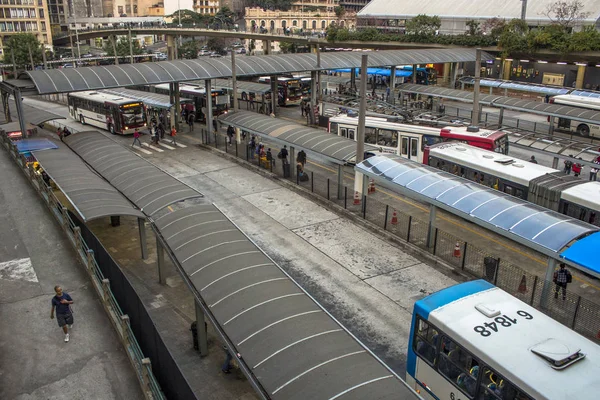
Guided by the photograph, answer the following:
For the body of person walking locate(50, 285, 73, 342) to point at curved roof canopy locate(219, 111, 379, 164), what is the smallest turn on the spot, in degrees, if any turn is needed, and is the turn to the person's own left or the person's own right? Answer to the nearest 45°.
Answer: approximately 135° to the person's own left

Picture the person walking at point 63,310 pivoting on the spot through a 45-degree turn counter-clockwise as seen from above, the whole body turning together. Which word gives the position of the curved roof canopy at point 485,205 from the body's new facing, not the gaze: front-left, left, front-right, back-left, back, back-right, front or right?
front-left

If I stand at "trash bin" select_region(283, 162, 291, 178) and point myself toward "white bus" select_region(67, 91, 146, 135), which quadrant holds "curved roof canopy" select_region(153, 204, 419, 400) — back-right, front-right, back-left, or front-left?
back-left

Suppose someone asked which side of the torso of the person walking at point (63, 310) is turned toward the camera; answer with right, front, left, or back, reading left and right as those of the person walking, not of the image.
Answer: front

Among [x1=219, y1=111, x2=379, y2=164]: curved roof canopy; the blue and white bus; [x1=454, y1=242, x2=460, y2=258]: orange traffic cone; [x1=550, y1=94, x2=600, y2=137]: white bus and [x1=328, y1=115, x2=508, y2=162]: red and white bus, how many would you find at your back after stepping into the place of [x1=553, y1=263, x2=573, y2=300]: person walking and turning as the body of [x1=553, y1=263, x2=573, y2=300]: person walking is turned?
1

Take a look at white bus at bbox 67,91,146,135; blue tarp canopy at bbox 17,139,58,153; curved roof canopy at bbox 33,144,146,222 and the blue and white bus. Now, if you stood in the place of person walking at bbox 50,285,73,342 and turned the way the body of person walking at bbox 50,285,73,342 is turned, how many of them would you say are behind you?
3

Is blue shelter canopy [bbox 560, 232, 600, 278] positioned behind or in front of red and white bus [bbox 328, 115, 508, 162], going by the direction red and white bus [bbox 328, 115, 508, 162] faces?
in front

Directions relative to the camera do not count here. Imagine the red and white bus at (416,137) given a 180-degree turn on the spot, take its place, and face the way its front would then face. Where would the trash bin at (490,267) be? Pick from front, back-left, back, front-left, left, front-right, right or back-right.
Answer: back-left

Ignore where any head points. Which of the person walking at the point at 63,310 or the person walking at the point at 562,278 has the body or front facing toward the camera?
the person walking at the point at 63,310

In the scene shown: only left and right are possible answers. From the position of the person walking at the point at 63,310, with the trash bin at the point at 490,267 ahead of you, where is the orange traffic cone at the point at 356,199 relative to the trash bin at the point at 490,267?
left
